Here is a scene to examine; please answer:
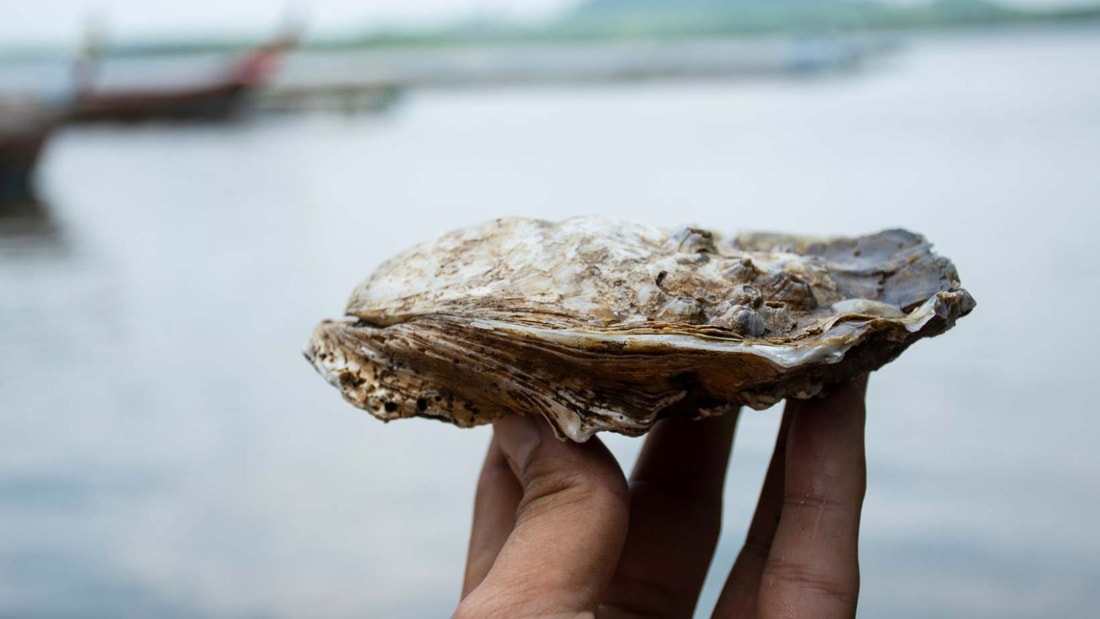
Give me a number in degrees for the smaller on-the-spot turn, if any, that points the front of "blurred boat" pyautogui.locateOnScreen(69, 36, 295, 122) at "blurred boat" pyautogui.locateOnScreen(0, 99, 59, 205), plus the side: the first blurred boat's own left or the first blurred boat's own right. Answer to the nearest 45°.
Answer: approximately 90° to the first blurred boat's own right

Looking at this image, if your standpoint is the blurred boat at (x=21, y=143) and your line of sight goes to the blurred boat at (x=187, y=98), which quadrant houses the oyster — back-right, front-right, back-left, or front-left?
back-right

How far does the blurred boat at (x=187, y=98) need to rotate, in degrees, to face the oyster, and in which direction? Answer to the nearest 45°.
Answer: approximately 90° to its right

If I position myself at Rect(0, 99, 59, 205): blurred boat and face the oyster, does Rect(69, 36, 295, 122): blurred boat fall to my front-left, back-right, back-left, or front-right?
back-left

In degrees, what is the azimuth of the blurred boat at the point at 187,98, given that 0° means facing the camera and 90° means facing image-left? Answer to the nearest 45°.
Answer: approximately 270°
